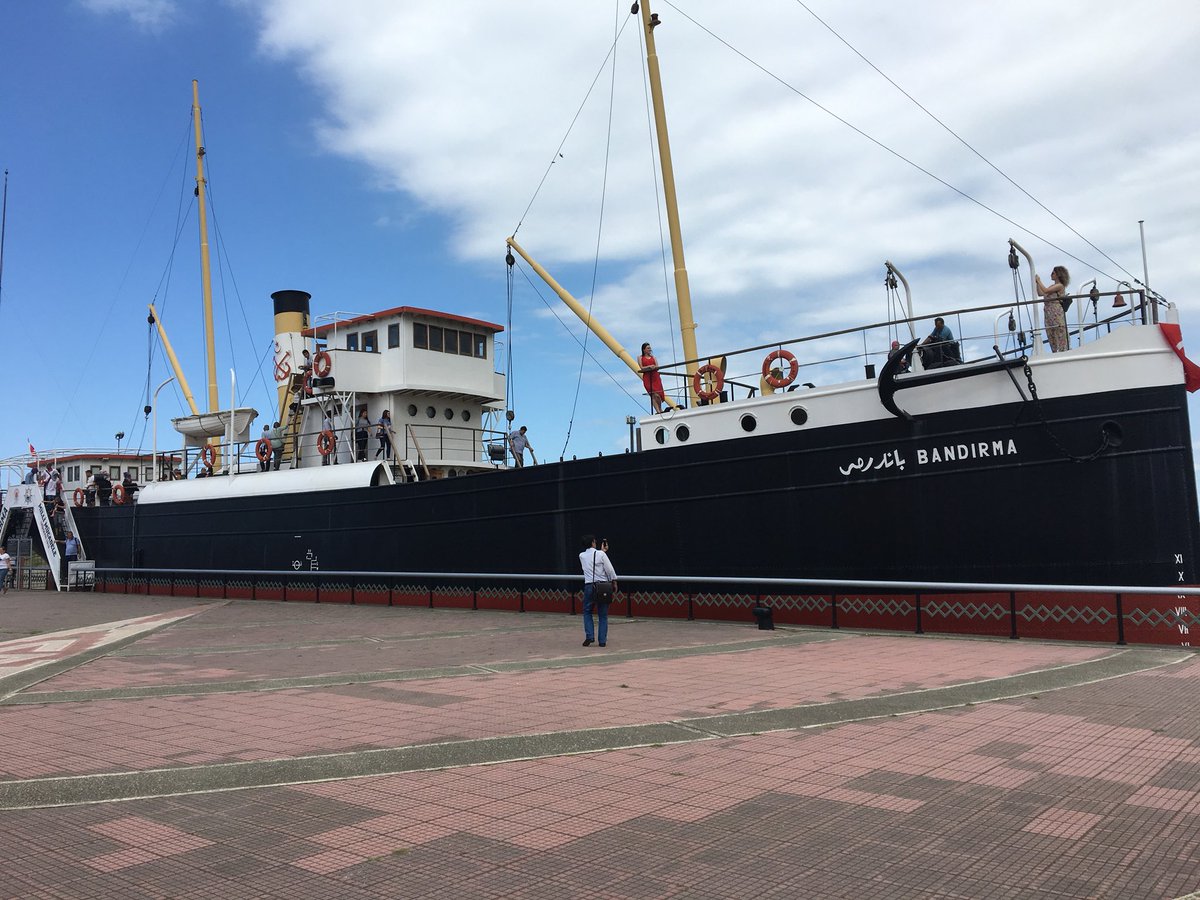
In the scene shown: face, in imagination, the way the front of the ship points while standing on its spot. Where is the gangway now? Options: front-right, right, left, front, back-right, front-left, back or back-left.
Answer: back

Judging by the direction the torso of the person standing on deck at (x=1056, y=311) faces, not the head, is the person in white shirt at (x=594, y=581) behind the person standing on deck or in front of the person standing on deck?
in front

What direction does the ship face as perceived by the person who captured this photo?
facing the viewer and to the right of the viewer

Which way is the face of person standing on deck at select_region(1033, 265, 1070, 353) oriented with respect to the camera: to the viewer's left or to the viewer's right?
to the viewer's left
